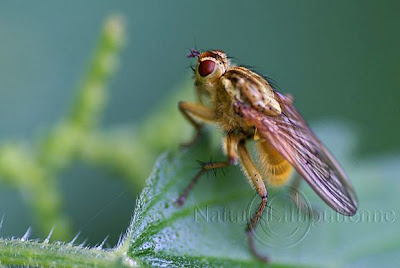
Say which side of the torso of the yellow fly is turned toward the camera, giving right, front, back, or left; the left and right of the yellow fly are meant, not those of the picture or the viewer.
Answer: left
